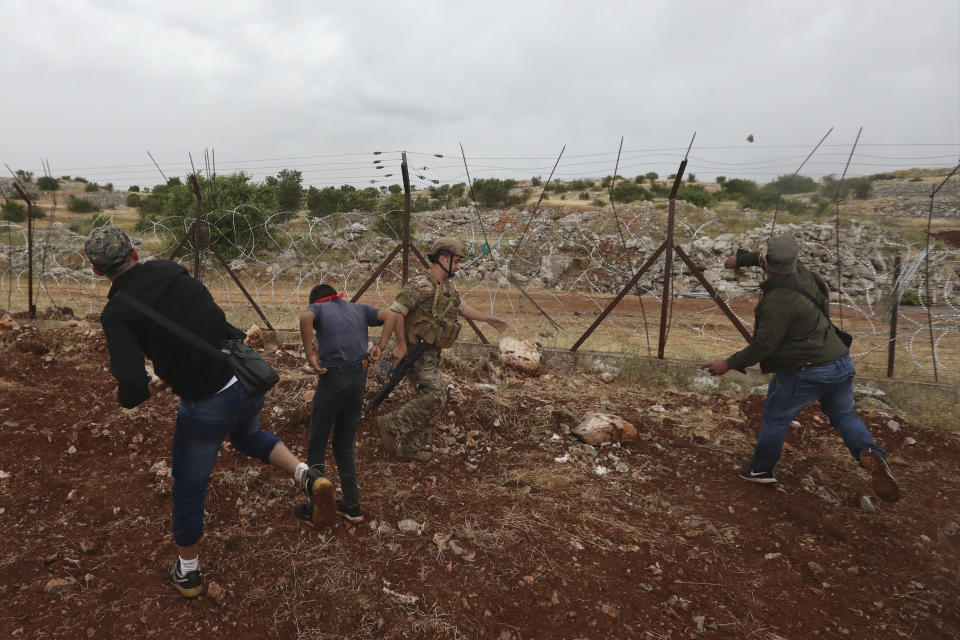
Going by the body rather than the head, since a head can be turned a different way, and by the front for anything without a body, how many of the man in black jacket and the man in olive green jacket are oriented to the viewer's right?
0

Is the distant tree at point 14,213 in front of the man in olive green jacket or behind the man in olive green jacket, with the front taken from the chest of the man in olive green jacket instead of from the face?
in front

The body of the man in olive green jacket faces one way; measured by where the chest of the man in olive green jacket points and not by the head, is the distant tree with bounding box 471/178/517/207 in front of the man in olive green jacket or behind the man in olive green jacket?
in front

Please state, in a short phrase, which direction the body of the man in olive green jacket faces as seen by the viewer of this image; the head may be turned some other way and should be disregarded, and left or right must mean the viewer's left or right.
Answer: facing away from the viewer and to the left of the viewer

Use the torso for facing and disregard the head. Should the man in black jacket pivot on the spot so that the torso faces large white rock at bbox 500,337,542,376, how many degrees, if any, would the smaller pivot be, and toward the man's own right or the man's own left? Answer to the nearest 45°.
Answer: approximately 90° to the man's own right

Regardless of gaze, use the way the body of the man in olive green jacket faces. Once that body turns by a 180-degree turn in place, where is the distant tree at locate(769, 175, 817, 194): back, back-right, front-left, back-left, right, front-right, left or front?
back-left
